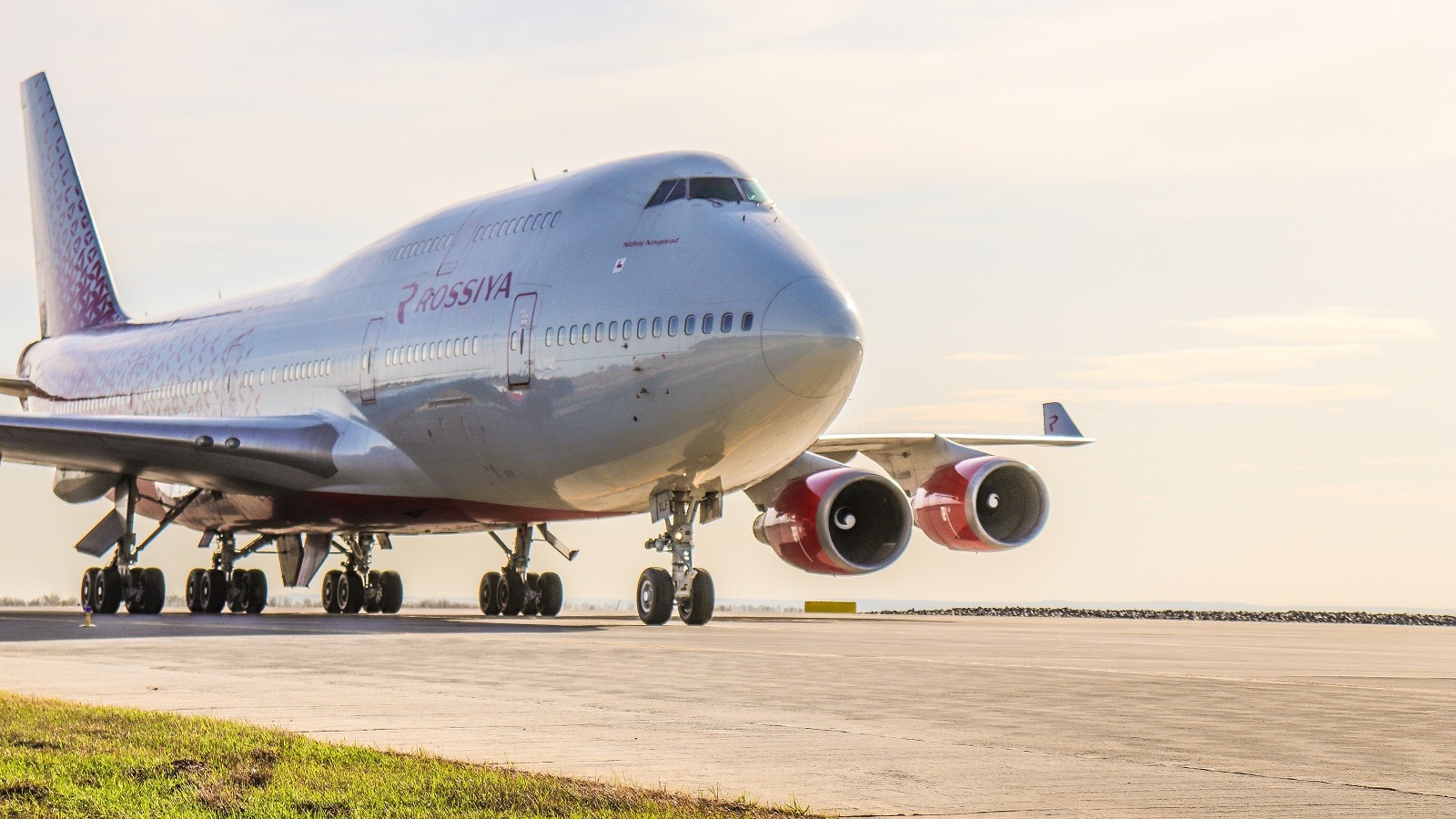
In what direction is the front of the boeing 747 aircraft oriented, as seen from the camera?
facing the viewer and to the right of the viewer
